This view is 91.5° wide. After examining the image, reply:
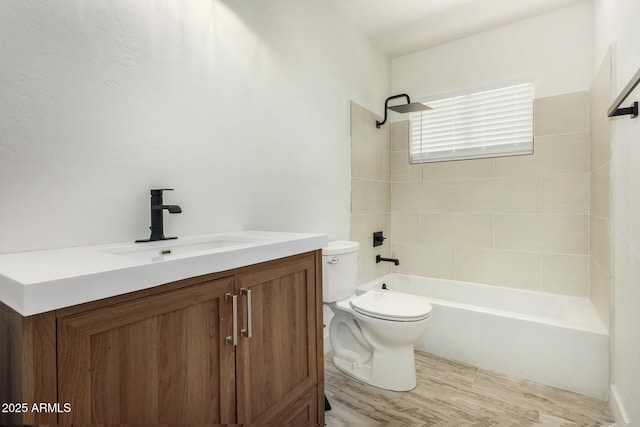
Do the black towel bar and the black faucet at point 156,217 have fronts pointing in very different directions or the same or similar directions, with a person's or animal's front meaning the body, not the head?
very different directions

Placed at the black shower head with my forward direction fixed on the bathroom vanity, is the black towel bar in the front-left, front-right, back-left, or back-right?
front-left

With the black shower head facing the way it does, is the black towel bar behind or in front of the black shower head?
in front

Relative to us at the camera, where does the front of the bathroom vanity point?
facing the viewer and to the right of the viewer

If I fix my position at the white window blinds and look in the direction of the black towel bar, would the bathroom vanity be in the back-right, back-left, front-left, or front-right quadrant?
front-right

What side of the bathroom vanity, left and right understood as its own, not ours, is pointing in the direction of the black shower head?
left

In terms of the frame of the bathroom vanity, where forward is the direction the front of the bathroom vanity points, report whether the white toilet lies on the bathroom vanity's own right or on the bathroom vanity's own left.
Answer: on the bathroom vanity's own left

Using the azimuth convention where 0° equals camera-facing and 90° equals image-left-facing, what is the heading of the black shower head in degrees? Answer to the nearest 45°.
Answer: approximately 315°

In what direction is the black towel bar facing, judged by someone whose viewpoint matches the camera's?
facing to the left of the viewer

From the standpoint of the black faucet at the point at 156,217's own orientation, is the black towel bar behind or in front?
in front

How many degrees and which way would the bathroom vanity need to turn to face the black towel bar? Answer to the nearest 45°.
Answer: approximately 45° to its left
